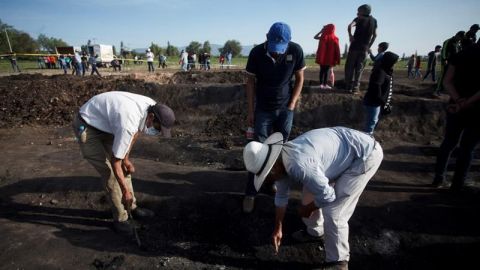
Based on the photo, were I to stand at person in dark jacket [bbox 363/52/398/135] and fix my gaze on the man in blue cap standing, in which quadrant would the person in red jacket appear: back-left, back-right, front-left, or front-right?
back-right

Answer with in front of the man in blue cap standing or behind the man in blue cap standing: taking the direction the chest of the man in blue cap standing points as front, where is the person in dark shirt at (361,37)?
behind

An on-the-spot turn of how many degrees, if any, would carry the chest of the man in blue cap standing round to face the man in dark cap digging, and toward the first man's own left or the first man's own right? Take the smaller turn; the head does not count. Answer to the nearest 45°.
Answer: approximately 45° to the first man's own right
